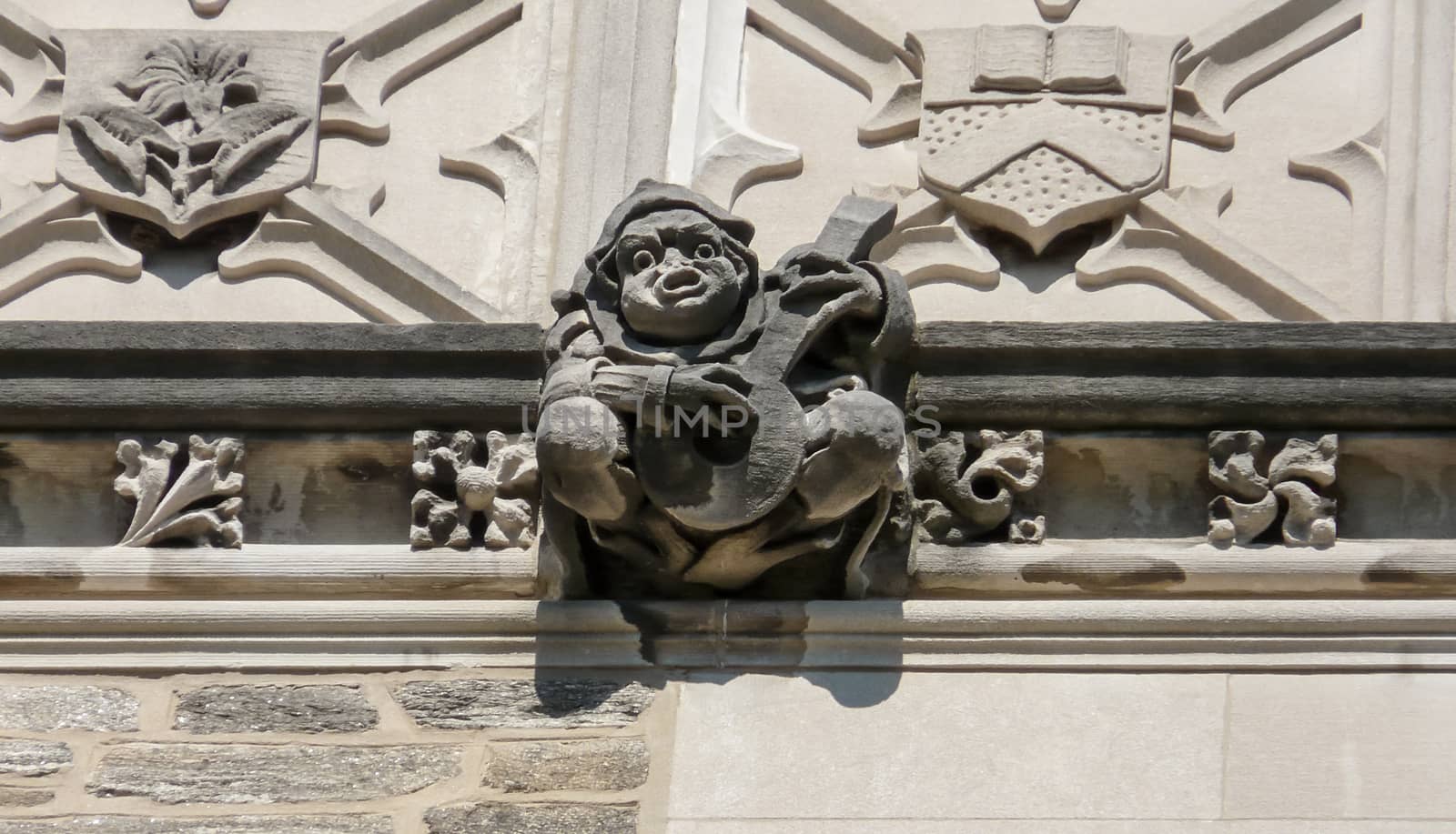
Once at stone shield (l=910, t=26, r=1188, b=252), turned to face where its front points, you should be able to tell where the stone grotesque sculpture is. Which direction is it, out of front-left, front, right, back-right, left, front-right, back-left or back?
front-right

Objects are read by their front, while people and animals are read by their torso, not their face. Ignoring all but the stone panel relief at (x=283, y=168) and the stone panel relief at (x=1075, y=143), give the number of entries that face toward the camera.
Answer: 2

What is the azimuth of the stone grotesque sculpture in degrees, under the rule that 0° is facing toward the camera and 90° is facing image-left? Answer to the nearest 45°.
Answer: approximately 0°

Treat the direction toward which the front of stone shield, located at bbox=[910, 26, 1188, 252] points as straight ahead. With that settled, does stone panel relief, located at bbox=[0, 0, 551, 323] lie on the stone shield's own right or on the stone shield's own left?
on the stone shield's own right

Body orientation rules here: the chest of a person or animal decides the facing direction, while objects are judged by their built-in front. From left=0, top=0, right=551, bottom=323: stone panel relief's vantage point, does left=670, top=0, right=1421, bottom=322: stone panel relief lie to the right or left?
on its left

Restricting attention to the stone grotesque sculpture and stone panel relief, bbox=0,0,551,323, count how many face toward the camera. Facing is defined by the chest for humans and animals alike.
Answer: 2
